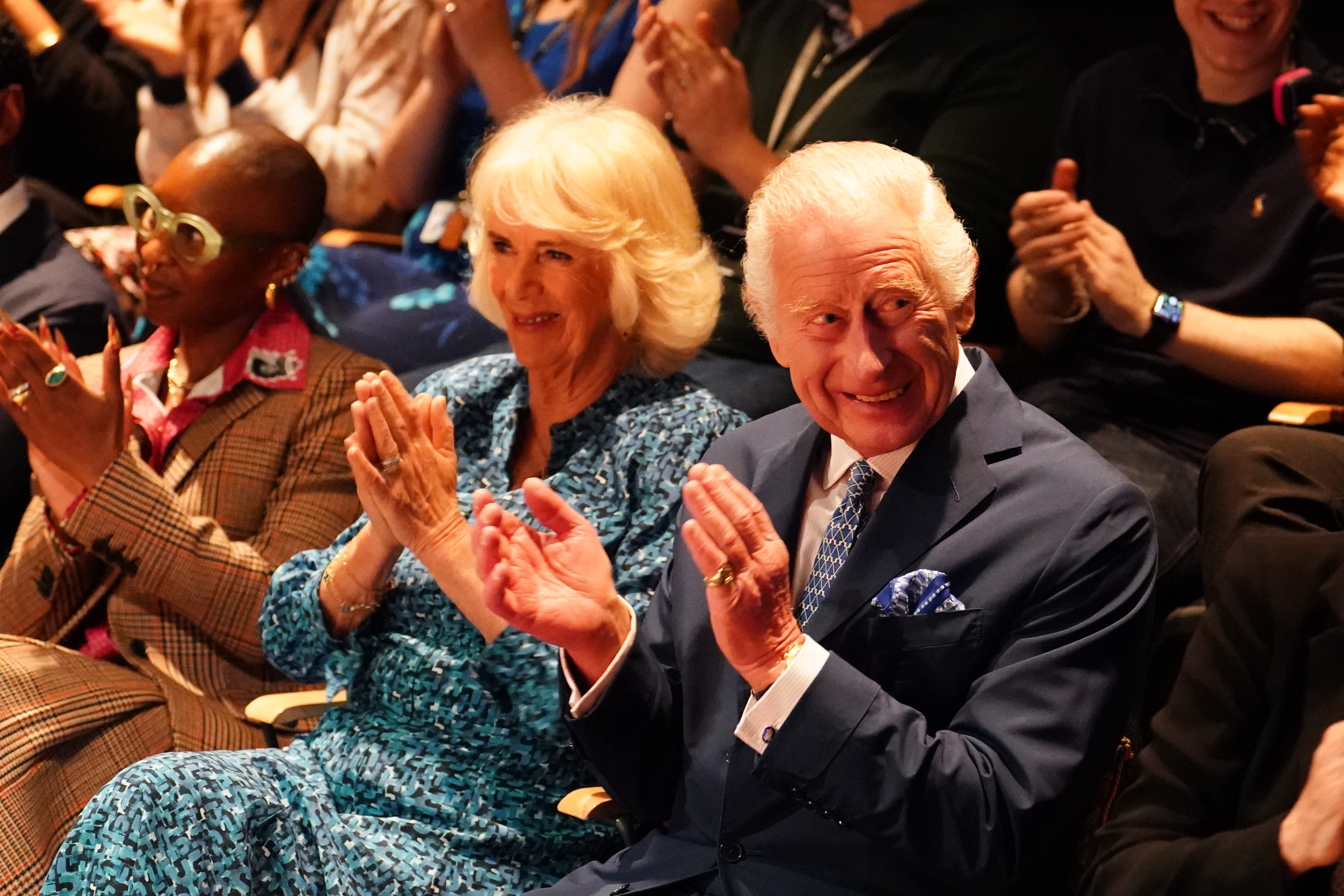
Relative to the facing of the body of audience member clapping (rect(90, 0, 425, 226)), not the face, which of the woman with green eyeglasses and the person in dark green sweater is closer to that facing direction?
the woman with green eyeglasses

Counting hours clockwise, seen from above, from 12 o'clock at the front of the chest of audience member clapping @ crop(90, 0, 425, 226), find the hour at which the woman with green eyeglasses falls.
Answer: The woman with green eyeglasses is roughly at 11 o'clock from the audience member clapping.

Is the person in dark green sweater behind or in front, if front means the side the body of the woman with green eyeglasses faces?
behind

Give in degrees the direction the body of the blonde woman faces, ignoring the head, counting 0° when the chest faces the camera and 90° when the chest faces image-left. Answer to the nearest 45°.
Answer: approximately 45°

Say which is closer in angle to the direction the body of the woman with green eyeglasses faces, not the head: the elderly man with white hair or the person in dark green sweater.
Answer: the elderly man with white hair

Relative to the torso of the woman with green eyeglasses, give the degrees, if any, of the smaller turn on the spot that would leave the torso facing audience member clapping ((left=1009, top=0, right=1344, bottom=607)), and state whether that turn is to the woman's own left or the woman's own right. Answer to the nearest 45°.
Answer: approximately 135° to the woman's own left
